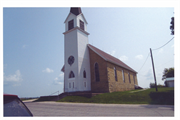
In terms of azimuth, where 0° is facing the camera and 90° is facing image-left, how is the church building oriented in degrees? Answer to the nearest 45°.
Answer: approximately 45°
